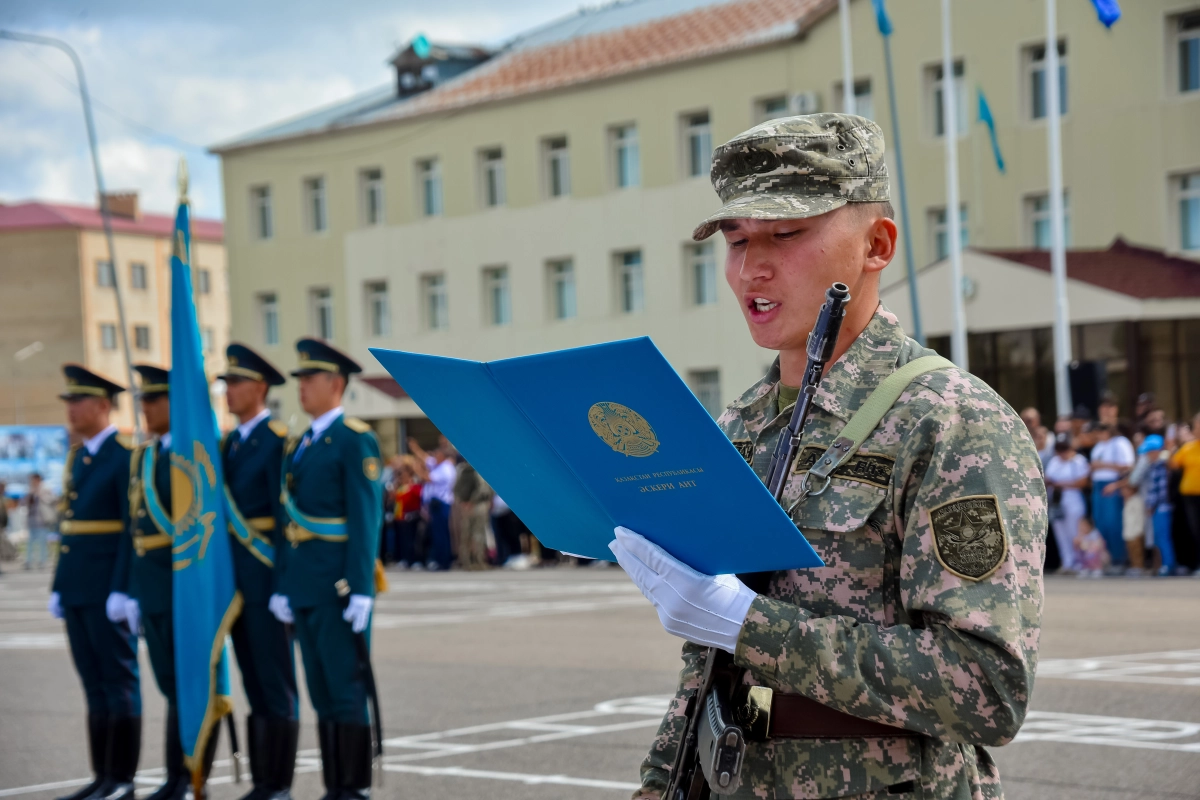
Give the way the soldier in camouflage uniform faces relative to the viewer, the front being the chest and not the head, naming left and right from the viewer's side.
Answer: facing the viewer and to the left of the viewer

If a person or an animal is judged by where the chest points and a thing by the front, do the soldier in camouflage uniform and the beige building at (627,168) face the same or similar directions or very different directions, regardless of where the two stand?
same or similar directions

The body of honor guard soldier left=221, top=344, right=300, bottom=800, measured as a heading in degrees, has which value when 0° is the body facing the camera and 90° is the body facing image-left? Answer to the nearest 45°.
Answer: approximately 45°

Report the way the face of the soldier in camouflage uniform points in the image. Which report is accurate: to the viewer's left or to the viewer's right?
to the viewer's left

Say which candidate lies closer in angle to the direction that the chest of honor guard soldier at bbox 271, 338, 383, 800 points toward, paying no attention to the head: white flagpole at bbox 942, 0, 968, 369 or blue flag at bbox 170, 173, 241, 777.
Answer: the blue flag

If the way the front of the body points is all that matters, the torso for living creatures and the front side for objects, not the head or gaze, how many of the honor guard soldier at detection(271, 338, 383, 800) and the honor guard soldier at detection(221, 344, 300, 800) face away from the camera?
0

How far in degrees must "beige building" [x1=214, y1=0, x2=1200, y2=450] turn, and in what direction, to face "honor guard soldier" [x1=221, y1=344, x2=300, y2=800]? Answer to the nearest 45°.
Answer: approximately 45° to its left

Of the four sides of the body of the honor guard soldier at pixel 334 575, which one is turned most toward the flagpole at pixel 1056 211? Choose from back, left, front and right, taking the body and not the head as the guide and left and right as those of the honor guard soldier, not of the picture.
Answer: back

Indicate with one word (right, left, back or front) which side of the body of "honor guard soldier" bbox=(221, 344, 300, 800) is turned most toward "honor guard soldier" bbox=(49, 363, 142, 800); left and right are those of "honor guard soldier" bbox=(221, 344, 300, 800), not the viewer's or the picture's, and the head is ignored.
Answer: right

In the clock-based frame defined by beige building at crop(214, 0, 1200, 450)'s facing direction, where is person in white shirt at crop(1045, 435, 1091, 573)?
The person in white shirt is roughly at 10 o'clock from the beige building.
